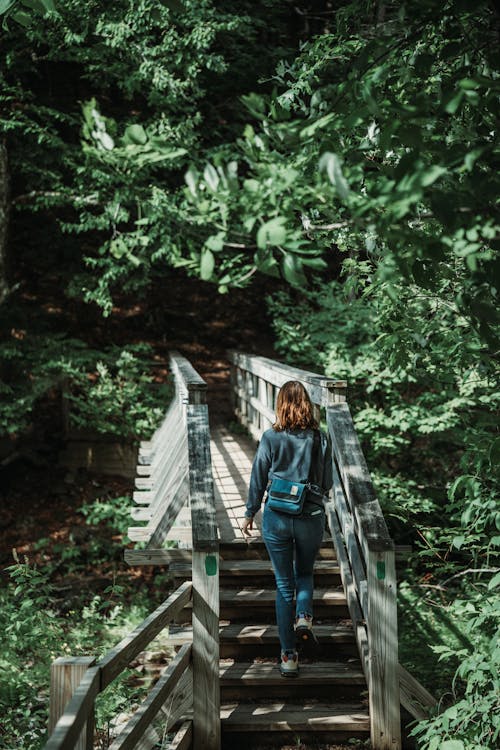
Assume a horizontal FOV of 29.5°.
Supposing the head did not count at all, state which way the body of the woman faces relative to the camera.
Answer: away from the camera

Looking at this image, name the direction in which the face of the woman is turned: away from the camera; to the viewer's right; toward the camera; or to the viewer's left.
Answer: away from the camera
